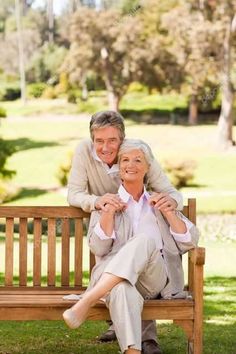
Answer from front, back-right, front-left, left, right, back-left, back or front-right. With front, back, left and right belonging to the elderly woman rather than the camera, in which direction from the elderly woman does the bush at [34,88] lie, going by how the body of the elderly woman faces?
back

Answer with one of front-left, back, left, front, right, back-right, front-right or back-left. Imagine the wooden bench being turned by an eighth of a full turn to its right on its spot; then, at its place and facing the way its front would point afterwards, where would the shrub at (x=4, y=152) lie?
back-right

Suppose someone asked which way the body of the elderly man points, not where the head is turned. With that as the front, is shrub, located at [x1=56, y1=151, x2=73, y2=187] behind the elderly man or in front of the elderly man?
behind

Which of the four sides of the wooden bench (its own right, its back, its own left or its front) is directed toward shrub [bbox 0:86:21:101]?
back

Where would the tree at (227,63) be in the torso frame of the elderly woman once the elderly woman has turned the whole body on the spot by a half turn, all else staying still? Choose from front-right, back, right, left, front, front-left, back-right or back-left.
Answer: front

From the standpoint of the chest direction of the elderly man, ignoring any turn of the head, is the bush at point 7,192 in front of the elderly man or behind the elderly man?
behind

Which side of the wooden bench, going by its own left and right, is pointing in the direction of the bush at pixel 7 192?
back

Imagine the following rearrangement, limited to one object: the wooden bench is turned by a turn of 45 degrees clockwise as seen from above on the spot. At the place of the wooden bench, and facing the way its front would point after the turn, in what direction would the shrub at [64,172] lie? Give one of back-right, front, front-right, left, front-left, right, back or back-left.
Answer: back-right

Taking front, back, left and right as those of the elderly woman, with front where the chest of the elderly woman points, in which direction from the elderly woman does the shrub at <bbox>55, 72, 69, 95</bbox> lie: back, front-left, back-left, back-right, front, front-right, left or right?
back

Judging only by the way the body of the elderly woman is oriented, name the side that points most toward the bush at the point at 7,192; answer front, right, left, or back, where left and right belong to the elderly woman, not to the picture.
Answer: back

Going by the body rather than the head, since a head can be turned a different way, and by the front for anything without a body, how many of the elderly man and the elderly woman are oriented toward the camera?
2

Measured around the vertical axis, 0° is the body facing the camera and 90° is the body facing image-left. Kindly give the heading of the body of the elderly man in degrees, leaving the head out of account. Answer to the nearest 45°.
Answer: approximately 0°
